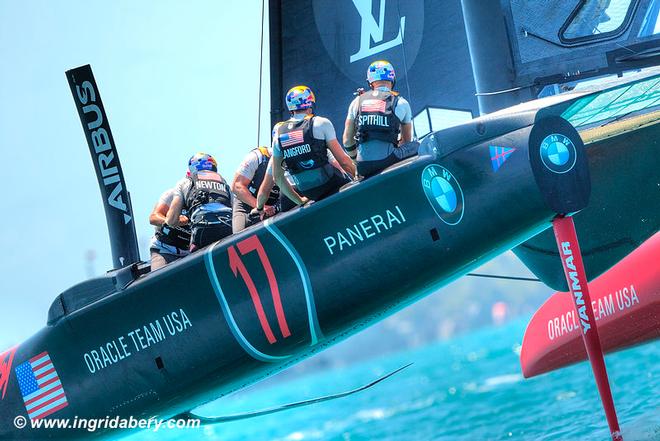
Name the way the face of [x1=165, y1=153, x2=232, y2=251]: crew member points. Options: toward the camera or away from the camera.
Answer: away from the camera

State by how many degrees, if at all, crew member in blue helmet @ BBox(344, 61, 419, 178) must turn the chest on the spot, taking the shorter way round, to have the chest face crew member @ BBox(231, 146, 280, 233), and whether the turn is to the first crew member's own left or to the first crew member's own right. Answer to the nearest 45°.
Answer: approximately 45° to the first crew member's own left

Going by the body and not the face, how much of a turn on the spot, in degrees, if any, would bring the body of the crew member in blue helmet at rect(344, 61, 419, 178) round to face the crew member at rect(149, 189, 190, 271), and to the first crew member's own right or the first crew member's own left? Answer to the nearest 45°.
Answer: approximately 45° to the first crew member's own left

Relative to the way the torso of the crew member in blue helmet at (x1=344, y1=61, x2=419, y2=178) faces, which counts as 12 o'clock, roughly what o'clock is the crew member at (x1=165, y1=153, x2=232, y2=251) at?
The crew member is roughly at 10 o'clock from the crew member in blue helmet.

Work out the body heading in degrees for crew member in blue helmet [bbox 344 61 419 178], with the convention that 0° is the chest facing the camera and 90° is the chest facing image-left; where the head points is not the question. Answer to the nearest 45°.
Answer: approximately 180°
